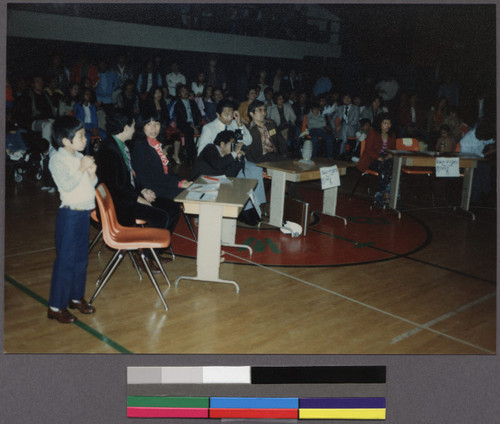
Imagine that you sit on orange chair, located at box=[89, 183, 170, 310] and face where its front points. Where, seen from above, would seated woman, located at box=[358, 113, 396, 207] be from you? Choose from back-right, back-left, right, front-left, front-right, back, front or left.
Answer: front-left

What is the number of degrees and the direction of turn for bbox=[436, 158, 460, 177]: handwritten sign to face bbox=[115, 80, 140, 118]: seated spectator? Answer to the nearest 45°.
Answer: approximately 90° to its right

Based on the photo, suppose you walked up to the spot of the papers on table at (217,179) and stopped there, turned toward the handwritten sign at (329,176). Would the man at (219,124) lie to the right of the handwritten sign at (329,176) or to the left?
left

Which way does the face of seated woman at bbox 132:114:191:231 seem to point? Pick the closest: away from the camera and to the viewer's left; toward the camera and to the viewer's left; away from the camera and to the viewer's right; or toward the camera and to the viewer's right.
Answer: toward the camera and to the viewer's right

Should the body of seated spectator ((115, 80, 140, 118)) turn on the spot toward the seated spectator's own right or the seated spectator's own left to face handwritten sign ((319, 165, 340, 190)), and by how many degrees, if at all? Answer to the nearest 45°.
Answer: approximately 45° to the seated spectator's own left

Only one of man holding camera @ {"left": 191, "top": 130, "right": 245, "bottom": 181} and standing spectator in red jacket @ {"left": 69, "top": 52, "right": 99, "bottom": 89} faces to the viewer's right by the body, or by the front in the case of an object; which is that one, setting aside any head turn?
the man holding camera

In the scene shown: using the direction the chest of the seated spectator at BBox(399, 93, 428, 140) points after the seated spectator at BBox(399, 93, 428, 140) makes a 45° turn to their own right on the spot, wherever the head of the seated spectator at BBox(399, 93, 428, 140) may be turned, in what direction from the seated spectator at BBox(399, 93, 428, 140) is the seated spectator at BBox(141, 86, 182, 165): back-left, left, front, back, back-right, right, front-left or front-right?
front-right

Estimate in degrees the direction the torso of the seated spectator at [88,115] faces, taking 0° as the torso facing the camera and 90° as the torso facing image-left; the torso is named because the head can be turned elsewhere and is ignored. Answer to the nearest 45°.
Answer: approximately 0°

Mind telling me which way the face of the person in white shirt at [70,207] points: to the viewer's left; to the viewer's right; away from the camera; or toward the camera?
to the viewer's right

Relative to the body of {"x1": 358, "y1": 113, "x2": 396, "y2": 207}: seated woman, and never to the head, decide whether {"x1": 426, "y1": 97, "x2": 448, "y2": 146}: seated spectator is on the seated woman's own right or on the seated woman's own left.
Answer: on the seated woman's own left

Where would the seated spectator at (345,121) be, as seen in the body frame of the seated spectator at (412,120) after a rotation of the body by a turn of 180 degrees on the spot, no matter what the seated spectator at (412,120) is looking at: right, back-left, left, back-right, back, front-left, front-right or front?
front-left

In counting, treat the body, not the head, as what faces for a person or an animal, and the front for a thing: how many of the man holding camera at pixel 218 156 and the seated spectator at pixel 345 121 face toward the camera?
1
